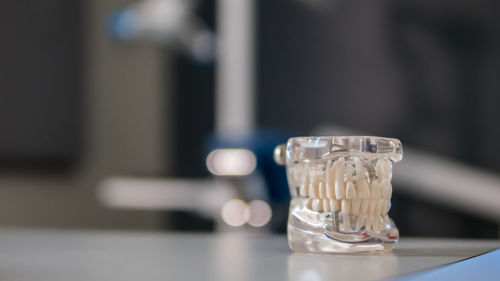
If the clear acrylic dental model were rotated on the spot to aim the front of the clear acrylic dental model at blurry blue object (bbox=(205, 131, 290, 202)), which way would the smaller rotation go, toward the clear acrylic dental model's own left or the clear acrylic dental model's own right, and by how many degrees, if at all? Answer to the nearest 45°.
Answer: approximately 135° to the clear acrylic dental model's own left

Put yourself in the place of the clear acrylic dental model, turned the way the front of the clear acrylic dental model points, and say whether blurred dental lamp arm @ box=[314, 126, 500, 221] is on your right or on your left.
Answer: on your left

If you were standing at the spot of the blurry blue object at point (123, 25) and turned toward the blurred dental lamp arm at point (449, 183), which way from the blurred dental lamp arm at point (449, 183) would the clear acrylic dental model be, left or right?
right

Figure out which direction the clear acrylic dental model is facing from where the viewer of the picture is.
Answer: facing the viewer and to the right of the viewer

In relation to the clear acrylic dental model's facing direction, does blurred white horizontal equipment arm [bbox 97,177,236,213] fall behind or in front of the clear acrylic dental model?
behind

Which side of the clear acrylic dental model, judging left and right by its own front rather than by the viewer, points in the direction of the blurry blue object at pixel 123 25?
back
